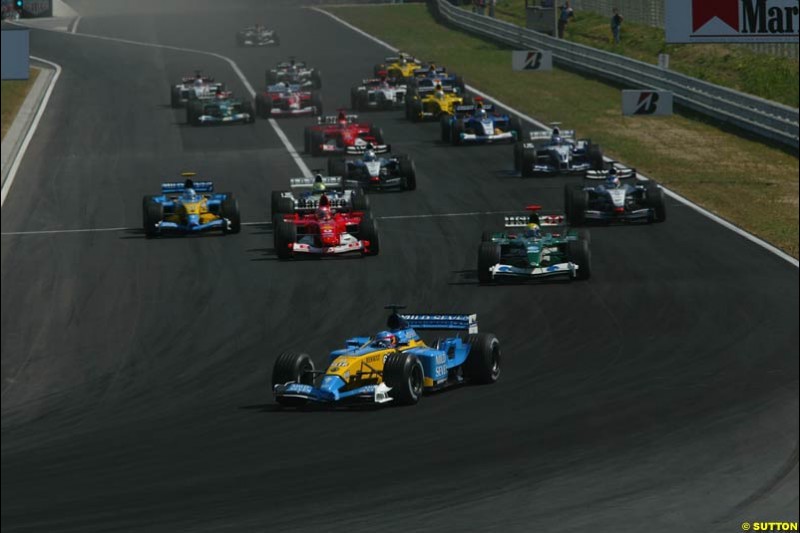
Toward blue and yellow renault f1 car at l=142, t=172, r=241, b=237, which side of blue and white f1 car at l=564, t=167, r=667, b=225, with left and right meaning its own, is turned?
right

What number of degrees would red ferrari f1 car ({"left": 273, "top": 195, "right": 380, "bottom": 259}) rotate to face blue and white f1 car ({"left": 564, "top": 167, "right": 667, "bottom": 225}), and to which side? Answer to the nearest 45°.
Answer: approximately 135° to its left

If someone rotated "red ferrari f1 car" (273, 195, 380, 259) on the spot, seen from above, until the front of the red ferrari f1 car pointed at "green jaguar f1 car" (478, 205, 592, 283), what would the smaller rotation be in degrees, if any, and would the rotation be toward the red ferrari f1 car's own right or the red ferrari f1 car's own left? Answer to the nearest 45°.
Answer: approximately 45° to the red ferrari f1 car's own left

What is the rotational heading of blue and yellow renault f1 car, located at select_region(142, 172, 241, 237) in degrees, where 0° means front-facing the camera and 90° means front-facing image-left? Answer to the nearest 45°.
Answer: approximately 0°

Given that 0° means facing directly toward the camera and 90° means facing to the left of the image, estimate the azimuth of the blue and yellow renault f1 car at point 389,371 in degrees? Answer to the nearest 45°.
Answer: approximately 45°

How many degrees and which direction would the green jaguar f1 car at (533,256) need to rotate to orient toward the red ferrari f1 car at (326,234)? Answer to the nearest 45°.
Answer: approximately 135° to its right

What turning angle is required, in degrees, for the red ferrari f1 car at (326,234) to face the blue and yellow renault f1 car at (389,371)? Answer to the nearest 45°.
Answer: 0° — it already faces it

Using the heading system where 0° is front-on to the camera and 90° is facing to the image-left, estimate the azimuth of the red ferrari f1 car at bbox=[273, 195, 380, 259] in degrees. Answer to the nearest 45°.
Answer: approximately 0°
